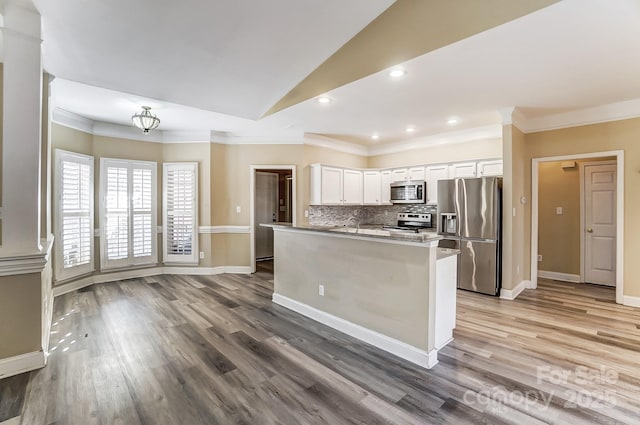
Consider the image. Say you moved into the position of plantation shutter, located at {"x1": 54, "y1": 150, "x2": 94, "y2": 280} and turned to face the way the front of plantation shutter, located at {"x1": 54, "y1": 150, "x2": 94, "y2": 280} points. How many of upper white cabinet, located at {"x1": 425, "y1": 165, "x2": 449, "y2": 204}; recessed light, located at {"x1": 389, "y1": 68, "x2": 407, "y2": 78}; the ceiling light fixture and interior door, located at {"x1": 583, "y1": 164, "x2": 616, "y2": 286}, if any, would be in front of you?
4

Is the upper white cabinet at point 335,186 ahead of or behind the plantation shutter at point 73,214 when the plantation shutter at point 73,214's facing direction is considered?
ahead

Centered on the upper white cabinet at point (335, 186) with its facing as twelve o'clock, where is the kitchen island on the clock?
The kitchen island is roughly at 1 o'clock from the upper white cabinet.

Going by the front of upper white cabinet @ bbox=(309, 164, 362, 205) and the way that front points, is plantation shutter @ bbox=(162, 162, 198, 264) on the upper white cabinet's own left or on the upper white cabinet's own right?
on the upper white cabinet's own right

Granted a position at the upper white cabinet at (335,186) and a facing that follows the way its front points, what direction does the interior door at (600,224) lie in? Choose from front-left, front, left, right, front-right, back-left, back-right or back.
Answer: front-left

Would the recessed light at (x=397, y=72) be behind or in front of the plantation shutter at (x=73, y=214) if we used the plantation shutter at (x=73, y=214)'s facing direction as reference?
in front

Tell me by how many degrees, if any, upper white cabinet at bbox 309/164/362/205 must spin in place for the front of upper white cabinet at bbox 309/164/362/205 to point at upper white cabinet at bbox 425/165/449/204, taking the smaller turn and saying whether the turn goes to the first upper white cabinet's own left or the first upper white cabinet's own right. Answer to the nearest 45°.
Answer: approximately 45° to the first upper white cabinet's own left

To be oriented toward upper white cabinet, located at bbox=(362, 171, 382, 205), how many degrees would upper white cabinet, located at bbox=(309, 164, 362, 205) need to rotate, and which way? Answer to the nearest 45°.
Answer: approximately 90° to its left

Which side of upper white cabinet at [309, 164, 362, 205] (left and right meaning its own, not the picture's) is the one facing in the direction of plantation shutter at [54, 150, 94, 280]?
right

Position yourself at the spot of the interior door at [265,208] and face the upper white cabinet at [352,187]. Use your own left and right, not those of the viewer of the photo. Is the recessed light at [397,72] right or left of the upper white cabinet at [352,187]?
right

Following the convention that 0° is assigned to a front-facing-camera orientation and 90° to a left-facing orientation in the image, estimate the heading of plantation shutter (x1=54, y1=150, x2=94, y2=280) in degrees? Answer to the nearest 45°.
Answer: approximately 315°

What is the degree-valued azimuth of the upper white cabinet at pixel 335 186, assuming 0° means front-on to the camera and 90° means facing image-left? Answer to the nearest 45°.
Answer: approximately 315°

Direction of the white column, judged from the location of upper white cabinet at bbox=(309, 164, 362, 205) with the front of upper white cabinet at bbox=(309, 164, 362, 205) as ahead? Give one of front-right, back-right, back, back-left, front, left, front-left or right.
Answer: right
